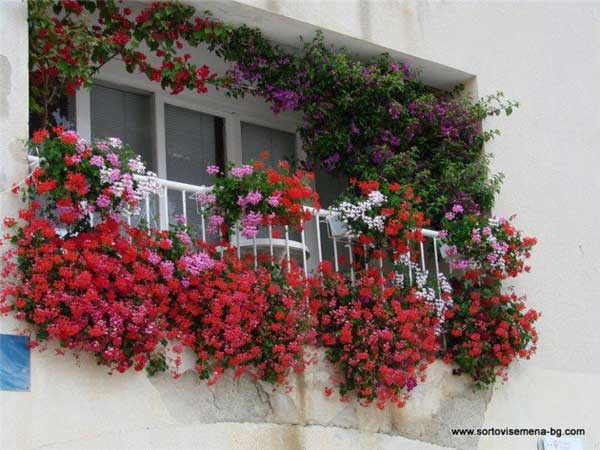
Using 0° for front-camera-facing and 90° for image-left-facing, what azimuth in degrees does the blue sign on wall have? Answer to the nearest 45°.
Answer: approximately 0°

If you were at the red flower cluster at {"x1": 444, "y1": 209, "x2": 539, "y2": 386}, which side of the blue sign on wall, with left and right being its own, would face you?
left

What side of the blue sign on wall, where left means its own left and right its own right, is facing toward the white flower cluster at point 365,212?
left
